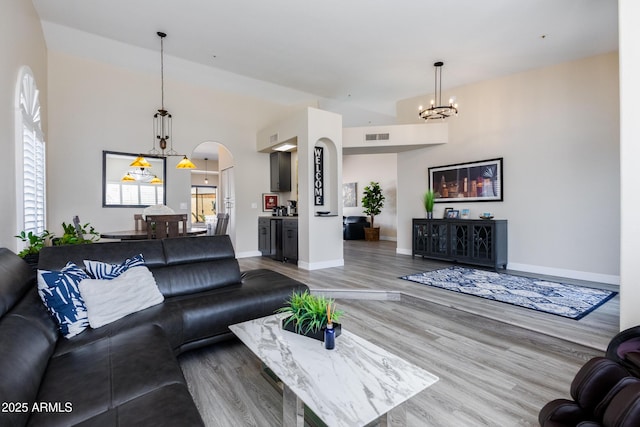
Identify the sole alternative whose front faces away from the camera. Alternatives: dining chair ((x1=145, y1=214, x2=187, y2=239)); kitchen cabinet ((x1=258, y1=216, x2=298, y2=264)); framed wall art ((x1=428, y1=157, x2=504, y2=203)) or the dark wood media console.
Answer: the dining chair

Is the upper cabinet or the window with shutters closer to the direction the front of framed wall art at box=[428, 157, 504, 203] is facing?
the window with shutters

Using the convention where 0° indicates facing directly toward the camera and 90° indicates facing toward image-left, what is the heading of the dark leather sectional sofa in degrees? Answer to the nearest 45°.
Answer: approximately 315°

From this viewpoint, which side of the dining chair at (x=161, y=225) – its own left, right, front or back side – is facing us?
back

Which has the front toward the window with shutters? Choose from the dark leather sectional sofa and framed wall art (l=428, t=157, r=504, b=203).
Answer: the framed wall art

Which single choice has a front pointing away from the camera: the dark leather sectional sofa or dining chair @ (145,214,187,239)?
the dining chair

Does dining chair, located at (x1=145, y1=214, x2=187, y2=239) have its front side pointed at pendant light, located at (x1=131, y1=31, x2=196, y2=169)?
yes

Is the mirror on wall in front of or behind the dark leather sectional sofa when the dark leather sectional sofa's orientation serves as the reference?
behind
